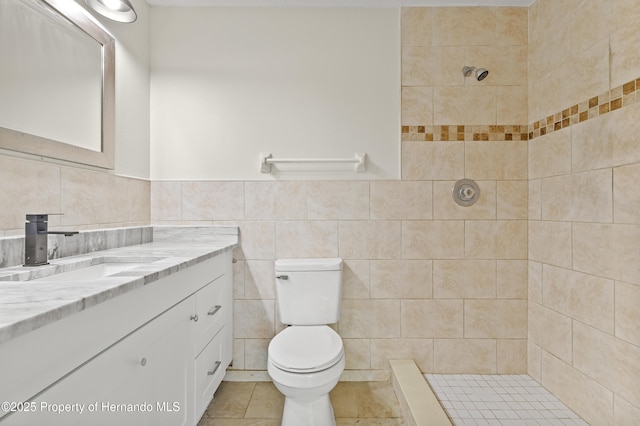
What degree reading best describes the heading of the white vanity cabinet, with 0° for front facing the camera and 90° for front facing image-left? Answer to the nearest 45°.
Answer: approximately 315°

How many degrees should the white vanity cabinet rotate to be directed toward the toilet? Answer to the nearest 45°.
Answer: approximately 90° to its left

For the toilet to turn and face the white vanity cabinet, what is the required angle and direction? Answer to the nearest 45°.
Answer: approximately 45° to its right

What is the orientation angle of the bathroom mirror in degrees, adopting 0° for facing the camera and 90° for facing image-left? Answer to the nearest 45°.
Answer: approximately 315°
